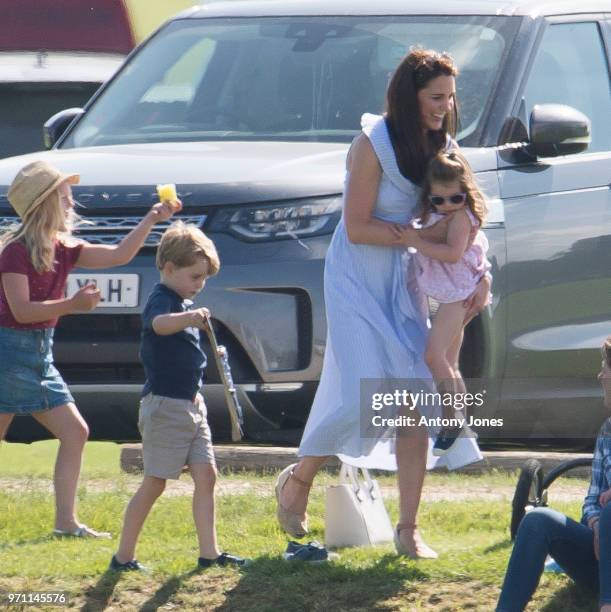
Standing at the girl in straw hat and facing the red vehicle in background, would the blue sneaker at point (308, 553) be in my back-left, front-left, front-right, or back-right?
back-right

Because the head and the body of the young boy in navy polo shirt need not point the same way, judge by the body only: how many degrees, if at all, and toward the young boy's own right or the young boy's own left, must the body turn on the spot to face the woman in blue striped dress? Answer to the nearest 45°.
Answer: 0° — they already face them

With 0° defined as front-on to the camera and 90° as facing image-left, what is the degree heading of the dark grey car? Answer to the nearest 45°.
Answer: approximately 45°

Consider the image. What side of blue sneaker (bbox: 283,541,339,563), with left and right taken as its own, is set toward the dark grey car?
left

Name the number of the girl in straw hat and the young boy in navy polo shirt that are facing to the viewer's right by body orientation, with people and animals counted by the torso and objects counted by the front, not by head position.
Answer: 2

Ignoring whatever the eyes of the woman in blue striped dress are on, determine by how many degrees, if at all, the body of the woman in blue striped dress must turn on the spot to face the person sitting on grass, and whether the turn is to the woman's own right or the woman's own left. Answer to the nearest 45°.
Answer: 0° — they already face them

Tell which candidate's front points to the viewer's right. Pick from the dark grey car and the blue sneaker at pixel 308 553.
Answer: the blue sneaker

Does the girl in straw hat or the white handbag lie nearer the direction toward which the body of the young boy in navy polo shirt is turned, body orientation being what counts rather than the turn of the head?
the white handbag

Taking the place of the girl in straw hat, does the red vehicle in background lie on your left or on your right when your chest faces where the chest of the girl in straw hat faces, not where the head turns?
on your left

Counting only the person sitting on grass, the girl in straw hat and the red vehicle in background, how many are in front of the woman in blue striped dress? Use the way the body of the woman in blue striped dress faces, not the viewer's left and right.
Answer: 1

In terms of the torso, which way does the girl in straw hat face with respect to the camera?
to the viewer's right
